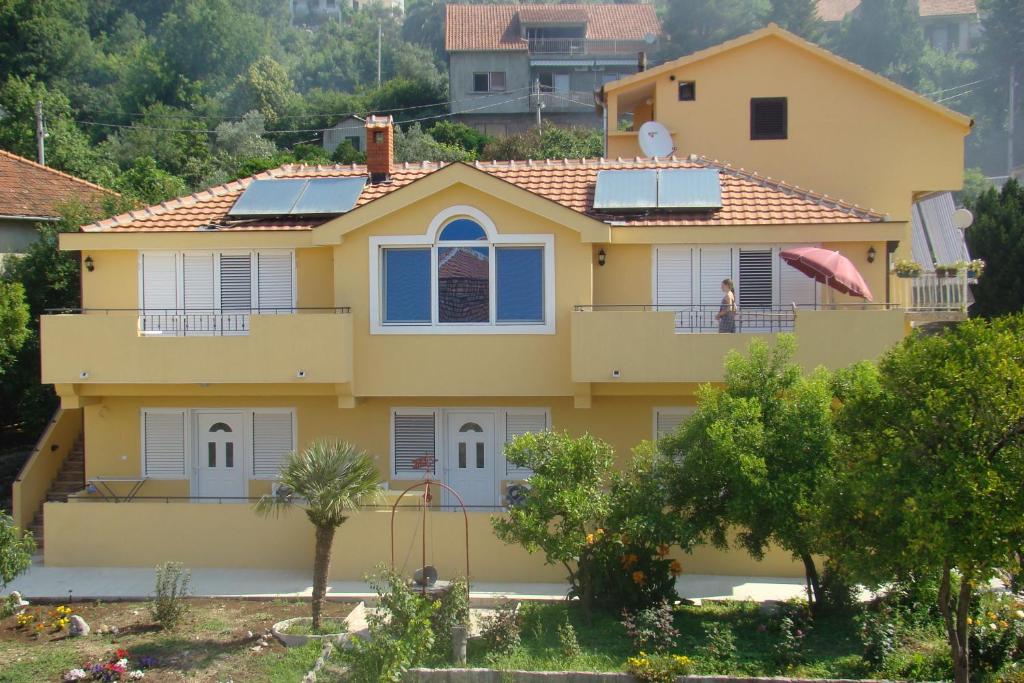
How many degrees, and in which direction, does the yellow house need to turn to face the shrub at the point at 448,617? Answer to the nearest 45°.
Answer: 0° — it already faces it

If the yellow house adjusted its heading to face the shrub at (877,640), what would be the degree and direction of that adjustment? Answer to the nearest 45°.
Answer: approximately 45° to its left

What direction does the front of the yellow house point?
toward the camera

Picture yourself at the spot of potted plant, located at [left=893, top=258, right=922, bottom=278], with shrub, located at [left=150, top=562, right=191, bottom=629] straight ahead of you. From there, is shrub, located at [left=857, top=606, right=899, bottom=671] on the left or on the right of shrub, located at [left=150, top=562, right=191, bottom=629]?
left

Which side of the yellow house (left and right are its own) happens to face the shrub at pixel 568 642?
front

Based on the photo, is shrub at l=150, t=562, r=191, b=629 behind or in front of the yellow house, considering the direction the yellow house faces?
in front

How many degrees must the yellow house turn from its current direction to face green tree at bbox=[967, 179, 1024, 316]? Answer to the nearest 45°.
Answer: approximately 135° to its left

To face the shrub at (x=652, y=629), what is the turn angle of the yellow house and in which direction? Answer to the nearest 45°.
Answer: approximately 45° to its left

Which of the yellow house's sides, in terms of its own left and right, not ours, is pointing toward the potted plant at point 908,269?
left

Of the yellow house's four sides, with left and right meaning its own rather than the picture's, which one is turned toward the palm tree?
front

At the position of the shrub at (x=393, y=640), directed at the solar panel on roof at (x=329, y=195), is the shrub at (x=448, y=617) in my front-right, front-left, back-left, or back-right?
front-right
